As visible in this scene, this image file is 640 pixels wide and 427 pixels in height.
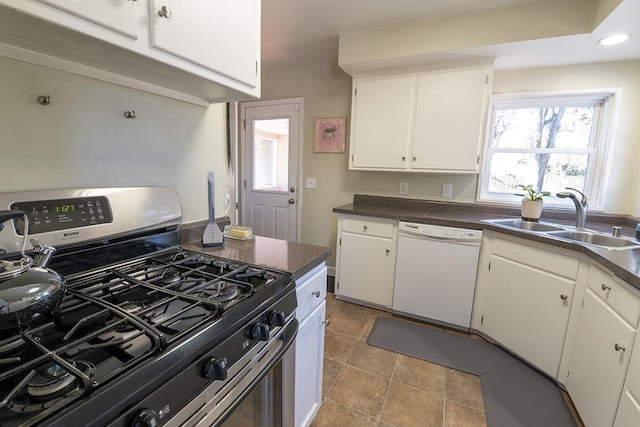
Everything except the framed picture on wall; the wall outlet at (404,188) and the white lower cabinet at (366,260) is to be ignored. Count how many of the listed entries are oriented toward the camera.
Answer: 3

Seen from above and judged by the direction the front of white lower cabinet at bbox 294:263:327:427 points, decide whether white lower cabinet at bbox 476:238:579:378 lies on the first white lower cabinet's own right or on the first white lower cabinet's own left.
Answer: on the first white lower cabinet's own left

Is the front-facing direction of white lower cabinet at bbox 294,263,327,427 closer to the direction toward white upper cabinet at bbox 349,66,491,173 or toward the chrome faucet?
the chrome faucet

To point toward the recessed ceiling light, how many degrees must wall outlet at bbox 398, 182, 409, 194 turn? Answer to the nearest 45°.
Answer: approximately 45° to its left

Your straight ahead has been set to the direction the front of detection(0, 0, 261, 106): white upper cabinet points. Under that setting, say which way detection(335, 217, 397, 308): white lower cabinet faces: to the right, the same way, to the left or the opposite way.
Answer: to the right

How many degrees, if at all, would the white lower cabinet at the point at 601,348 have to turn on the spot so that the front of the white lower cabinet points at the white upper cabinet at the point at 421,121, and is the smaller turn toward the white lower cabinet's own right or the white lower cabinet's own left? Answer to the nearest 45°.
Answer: approximately 45° to the white lower cabinet's own right

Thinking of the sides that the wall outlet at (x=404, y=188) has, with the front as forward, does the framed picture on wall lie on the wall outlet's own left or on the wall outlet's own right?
on the wall outlet's own right

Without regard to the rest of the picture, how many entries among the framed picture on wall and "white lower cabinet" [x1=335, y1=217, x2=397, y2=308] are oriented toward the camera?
2

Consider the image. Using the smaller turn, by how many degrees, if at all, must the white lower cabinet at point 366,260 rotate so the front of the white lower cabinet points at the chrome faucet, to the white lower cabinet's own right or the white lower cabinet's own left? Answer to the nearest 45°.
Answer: approximately 90° to the white lower cabinet's own left

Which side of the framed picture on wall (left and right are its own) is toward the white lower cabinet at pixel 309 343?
front

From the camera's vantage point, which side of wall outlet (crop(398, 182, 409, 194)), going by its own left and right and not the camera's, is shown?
front

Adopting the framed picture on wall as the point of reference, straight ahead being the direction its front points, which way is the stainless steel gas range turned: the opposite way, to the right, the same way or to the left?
to the left

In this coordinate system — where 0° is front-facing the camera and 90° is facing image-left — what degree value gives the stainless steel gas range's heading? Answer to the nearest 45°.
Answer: approximately 315°

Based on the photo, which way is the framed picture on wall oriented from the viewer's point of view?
toward the camera

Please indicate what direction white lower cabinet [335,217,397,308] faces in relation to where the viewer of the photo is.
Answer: facing the viewer

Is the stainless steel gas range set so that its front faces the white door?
no

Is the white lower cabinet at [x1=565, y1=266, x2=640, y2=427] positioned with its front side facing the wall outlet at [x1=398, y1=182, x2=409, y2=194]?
no

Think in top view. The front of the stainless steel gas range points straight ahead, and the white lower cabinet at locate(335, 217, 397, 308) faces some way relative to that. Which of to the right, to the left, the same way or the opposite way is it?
to the right
